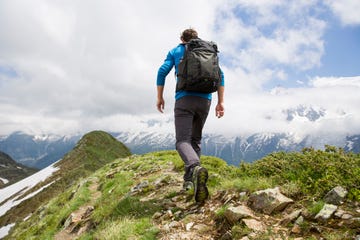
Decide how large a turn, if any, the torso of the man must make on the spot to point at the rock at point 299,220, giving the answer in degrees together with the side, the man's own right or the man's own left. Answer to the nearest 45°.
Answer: approximately 135° to the man's own right

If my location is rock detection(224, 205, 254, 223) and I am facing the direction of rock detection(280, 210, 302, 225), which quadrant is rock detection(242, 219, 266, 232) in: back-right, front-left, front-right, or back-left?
front-right

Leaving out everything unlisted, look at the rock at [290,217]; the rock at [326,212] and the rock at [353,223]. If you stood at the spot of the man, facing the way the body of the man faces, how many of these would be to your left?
0

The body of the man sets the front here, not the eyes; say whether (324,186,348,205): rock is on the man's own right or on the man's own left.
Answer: on the man's own right

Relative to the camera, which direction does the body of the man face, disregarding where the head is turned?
away from the camera

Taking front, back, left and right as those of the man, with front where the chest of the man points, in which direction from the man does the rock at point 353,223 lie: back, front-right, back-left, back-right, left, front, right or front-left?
back-right

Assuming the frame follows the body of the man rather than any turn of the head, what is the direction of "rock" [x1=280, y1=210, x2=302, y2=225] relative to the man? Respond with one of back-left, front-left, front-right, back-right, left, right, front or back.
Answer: back-right

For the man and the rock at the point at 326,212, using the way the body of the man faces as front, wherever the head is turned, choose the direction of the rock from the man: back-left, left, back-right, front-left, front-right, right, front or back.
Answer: back-right

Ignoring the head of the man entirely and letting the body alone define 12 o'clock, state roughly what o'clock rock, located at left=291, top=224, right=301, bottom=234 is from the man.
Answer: The rock is roughly at 5 o'clock from the man.
